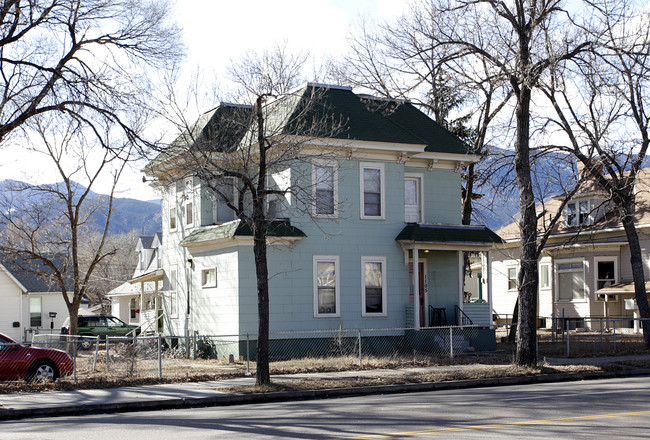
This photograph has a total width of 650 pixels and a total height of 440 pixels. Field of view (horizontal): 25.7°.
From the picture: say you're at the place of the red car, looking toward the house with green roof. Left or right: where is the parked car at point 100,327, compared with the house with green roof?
left

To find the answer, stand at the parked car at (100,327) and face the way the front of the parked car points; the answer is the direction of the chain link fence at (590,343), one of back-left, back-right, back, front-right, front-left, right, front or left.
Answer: front-right

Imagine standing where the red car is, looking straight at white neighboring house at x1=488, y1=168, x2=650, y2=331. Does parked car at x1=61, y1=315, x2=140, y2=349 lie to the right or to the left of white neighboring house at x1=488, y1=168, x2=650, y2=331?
left

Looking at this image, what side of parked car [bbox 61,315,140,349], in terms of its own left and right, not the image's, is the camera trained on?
right

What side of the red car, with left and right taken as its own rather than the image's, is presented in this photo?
right

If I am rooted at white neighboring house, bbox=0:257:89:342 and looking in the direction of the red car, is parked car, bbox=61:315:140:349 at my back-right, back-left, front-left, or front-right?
front-left

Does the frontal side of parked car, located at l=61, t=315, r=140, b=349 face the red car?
no

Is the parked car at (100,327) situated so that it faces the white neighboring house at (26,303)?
no

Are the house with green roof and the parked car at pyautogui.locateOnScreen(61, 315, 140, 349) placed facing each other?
no

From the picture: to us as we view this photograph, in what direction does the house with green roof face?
facing the viewer and to the right of the viewer

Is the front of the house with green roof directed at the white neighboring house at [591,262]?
no

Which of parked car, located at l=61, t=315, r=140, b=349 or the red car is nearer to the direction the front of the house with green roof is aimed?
the red car
